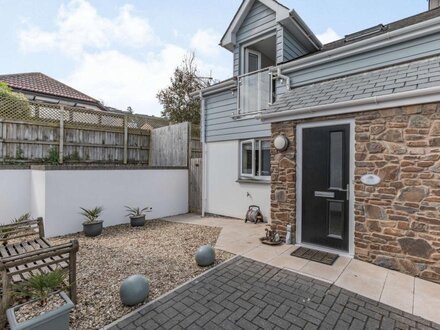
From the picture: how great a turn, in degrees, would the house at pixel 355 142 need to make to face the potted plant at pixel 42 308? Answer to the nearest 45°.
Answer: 0° — it already faces it

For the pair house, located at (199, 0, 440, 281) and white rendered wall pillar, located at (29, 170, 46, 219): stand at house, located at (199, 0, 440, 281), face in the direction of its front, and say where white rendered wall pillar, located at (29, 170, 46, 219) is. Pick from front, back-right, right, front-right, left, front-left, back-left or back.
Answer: front-right

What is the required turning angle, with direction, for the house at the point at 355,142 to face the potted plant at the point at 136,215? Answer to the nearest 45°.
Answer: approximately 45° to its right

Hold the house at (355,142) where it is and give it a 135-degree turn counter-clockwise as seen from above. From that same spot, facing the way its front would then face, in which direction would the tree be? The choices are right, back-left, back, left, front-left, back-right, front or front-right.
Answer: back-left

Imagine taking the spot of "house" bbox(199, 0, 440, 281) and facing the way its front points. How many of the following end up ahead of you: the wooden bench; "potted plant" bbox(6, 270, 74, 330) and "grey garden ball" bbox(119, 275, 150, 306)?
3

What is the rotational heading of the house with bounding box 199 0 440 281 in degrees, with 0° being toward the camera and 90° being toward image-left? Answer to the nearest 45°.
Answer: approximately 45°

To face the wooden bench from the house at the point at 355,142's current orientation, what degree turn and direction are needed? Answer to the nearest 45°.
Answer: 0° — it already faces it

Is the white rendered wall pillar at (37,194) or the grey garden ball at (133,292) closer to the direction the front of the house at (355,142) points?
the grey garden ball

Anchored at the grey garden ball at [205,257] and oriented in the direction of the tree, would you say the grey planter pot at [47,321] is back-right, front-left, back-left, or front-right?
back-left
